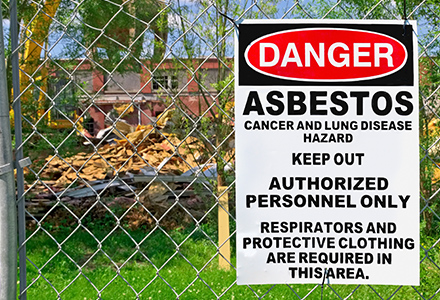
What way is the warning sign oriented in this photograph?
toward the camera

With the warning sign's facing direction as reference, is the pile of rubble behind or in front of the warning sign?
behind
